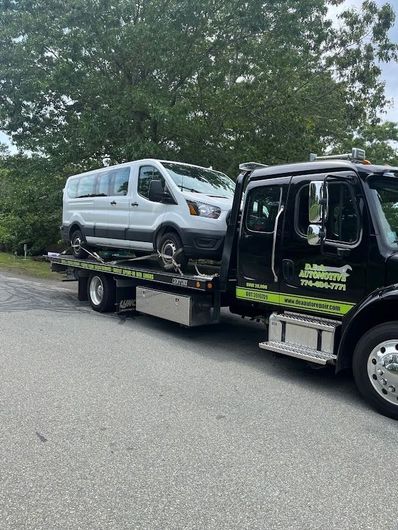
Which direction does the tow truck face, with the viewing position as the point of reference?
facing the viewer and to the right of the viewer

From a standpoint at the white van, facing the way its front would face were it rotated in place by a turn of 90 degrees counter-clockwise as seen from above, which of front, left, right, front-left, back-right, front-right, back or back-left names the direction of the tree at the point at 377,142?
front

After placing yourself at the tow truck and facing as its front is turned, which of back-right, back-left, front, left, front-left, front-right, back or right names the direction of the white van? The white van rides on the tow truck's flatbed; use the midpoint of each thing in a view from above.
back

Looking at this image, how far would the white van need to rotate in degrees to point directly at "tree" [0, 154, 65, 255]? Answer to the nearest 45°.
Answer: approximately 180°

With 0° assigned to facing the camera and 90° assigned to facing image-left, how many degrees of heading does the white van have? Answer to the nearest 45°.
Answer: approximately 315°

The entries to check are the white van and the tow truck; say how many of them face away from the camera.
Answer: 0

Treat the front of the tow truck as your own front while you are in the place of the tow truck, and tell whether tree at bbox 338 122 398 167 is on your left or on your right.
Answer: on your left

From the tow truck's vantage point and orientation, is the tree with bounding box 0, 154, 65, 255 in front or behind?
behind
